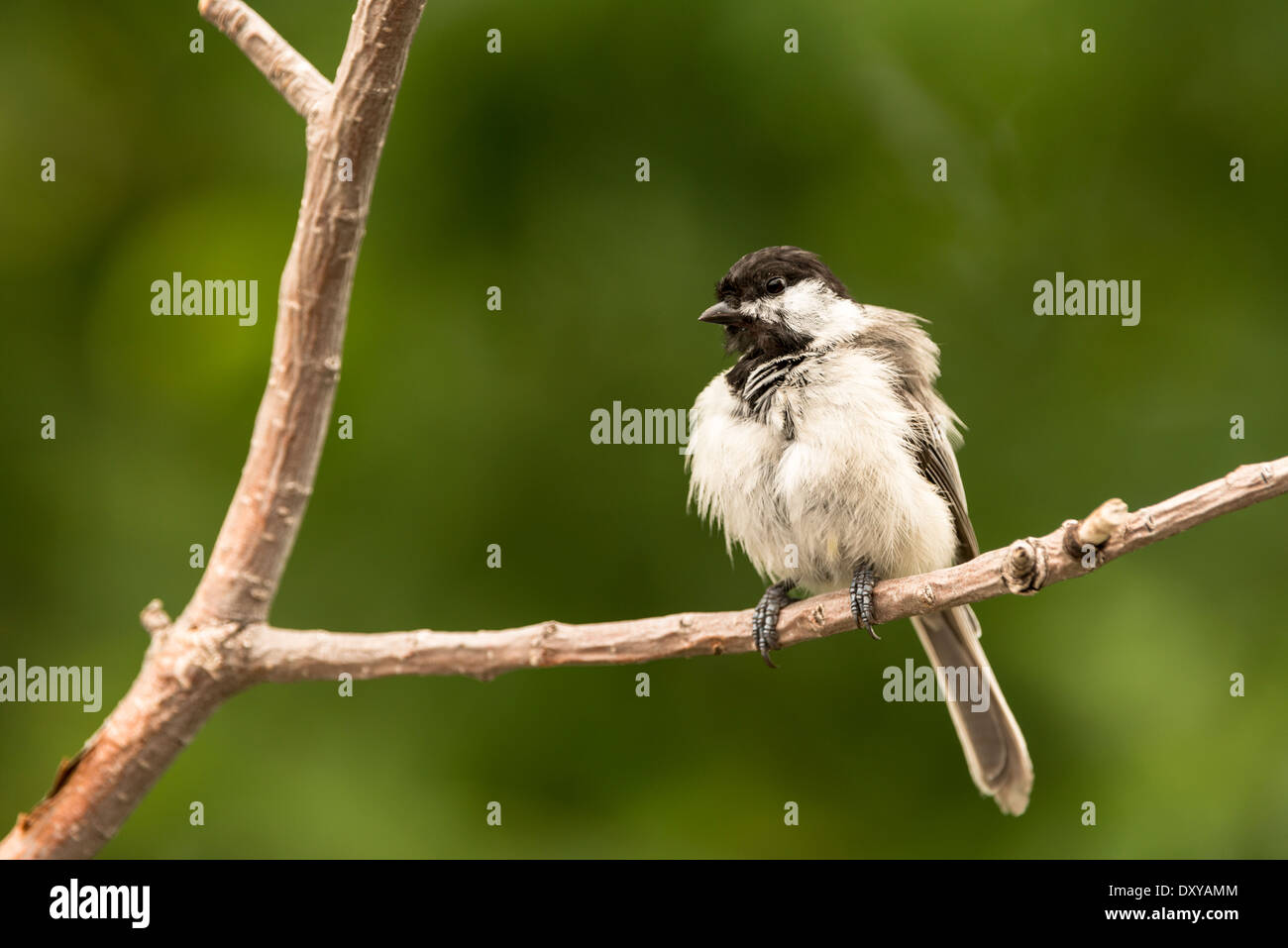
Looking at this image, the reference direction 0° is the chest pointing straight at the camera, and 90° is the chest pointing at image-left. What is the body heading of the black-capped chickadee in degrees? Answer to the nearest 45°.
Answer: approximately 45°

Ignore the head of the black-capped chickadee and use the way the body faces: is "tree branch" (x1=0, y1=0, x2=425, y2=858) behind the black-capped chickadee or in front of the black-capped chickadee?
in front
